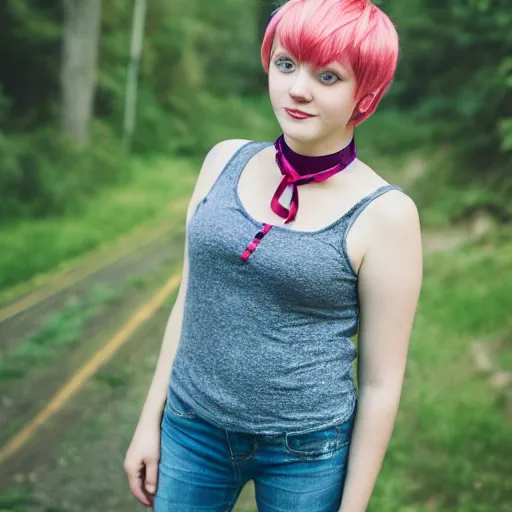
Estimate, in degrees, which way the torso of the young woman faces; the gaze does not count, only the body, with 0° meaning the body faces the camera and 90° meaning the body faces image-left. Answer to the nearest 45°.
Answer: approximately 45°
